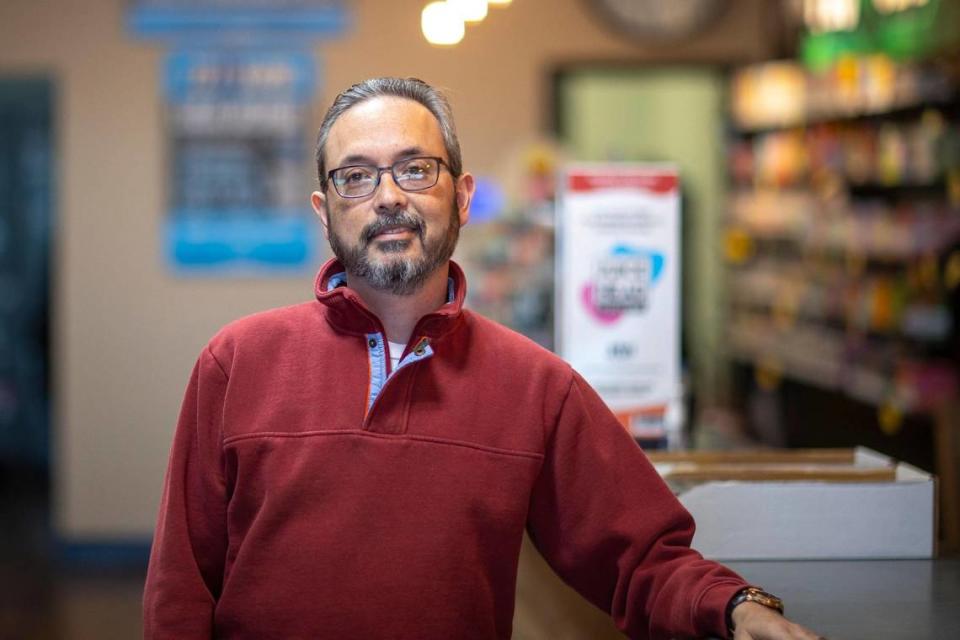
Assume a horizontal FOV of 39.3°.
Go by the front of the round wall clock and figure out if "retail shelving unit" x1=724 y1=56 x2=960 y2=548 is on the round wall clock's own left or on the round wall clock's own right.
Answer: on the round wall clock's own left

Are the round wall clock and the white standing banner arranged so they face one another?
no

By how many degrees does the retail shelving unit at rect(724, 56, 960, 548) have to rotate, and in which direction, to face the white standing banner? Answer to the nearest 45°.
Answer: approximately 45° to its left

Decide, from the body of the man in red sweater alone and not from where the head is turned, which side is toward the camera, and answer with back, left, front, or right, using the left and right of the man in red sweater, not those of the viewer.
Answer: front

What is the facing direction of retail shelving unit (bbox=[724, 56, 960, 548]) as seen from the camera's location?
facing the viewer and to the left of the viewer

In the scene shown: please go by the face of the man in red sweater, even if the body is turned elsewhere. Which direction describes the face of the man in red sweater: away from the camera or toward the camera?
toward the camera

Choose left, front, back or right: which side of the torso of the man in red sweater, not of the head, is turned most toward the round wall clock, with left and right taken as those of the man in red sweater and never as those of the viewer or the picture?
back

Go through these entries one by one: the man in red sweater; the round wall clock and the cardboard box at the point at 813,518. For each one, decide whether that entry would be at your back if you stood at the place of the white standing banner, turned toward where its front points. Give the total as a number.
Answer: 1

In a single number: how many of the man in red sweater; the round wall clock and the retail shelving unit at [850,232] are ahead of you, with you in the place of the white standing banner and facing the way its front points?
1

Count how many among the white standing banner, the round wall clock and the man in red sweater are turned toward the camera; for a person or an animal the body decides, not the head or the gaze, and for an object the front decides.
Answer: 3

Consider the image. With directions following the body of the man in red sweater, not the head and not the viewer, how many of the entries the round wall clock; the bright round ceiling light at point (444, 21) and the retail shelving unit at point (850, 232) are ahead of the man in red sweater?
0

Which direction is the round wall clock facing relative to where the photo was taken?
toward the camera

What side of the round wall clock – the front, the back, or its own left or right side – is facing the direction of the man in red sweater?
front

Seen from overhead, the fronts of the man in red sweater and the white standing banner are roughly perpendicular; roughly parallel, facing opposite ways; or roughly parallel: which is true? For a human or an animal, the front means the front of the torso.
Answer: roughly parallel

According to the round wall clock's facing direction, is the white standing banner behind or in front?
in front

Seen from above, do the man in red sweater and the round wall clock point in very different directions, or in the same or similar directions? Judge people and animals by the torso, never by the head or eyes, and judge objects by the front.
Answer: same or similar directions

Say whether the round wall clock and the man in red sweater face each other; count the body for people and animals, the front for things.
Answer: no
